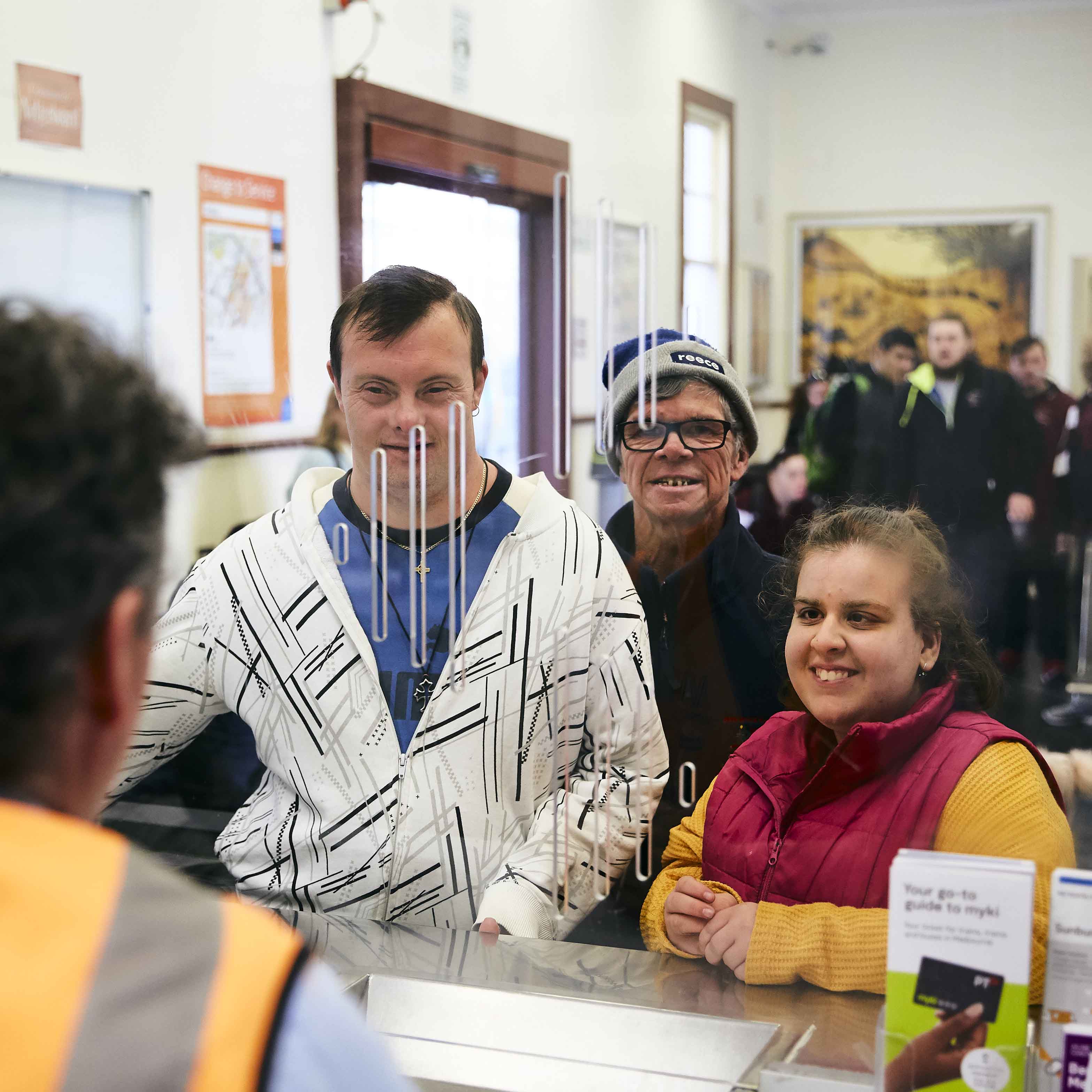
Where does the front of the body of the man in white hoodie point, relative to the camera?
toward the camera

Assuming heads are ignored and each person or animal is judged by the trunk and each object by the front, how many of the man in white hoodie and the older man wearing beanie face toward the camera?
2

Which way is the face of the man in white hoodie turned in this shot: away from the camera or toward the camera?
toward the camera

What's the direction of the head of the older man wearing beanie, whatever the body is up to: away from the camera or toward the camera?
toward the camera

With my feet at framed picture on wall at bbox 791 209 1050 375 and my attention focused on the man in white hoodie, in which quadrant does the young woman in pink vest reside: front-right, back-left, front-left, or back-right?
front-left

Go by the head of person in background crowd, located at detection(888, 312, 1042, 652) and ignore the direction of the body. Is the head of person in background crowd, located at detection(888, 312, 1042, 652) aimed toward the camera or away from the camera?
toward the camera

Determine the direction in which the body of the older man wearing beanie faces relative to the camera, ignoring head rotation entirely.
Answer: toward the camera
